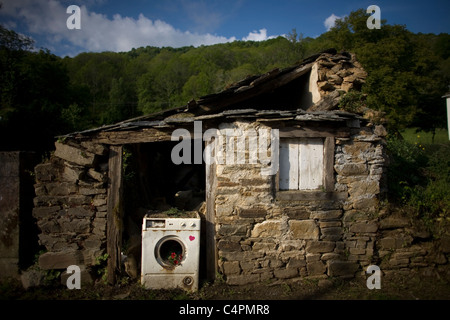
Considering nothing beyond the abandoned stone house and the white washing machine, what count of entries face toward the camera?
2

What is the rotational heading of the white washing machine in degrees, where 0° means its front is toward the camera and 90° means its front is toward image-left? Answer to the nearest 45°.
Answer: approximately 0°

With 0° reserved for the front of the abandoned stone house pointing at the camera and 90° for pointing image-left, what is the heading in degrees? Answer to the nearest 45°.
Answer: approximately 0°
